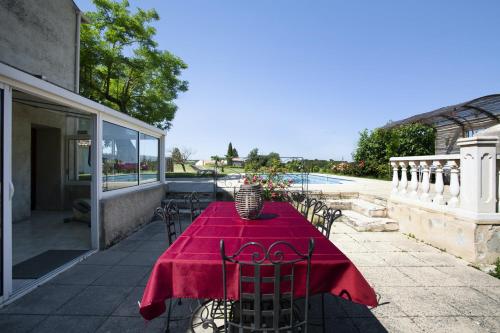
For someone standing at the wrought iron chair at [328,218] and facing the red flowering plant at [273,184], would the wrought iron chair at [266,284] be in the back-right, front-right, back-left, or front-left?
back-left

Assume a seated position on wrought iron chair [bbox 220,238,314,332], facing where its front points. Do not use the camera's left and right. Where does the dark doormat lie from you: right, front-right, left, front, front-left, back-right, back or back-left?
front-left

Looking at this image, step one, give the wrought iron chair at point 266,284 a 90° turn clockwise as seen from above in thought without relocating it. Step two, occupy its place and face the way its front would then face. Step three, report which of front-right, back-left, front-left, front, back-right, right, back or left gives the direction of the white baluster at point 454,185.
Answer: front-left

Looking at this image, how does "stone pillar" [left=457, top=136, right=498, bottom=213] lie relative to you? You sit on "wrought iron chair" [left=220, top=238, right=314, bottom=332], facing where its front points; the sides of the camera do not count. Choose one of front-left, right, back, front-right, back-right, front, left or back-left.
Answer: front-right

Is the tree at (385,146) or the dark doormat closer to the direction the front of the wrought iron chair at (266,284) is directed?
the tree

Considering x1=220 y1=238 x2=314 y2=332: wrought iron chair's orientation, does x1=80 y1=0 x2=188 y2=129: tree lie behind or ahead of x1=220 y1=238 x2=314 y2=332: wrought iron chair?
ahead

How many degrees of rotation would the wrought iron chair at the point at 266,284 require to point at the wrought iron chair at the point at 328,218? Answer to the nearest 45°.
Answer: approximately 45° to its right

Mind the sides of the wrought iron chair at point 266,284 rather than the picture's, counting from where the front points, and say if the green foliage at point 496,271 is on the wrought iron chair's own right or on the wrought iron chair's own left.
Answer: on the wrought iron chair's own right

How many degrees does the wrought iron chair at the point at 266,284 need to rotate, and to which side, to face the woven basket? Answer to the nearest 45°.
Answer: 0° — it already faces it

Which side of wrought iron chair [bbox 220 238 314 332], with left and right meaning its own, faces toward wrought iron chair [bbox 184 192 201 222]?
front

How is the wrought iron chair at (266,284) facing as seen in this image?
away from the camera

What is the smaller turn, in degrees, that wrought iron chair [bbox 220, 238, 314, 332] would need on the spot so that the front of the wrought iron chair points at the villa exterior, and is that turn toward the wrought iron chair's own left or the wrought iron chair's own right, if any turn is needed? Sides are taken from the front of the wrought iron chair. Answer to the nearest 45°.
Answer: approximately 45° to the wrought iron chair's own left

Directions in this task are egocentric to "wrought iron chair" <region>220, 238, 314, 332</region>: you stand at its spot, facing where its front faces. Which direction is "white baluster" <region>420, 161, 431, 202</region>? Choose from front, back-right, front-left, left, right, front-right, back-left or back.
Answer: front-right
